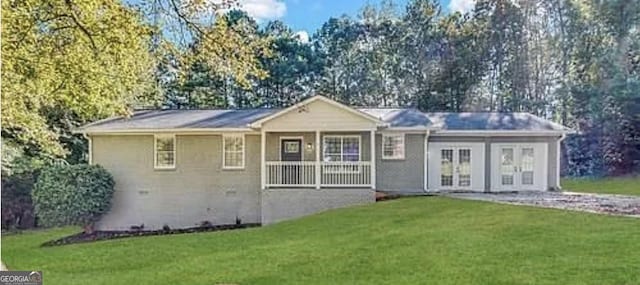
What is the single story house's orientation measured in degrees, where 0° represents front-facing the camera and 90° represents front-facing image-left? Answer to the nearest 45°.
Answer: approximately 0°

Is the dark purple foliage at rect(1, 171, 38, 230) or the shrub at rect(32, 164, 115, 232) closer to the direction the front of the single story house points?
the shrub

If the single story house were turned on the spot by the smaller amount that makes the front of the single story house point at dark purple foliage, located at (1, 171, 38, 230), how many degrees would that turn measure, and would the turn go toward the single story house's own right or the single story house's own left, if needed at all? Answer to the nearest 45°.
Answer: approximately 90° to the single story house's own right

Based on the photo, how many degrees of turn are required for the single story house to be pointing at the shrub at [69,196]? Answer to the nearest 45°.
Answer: approximately 90° to its right
